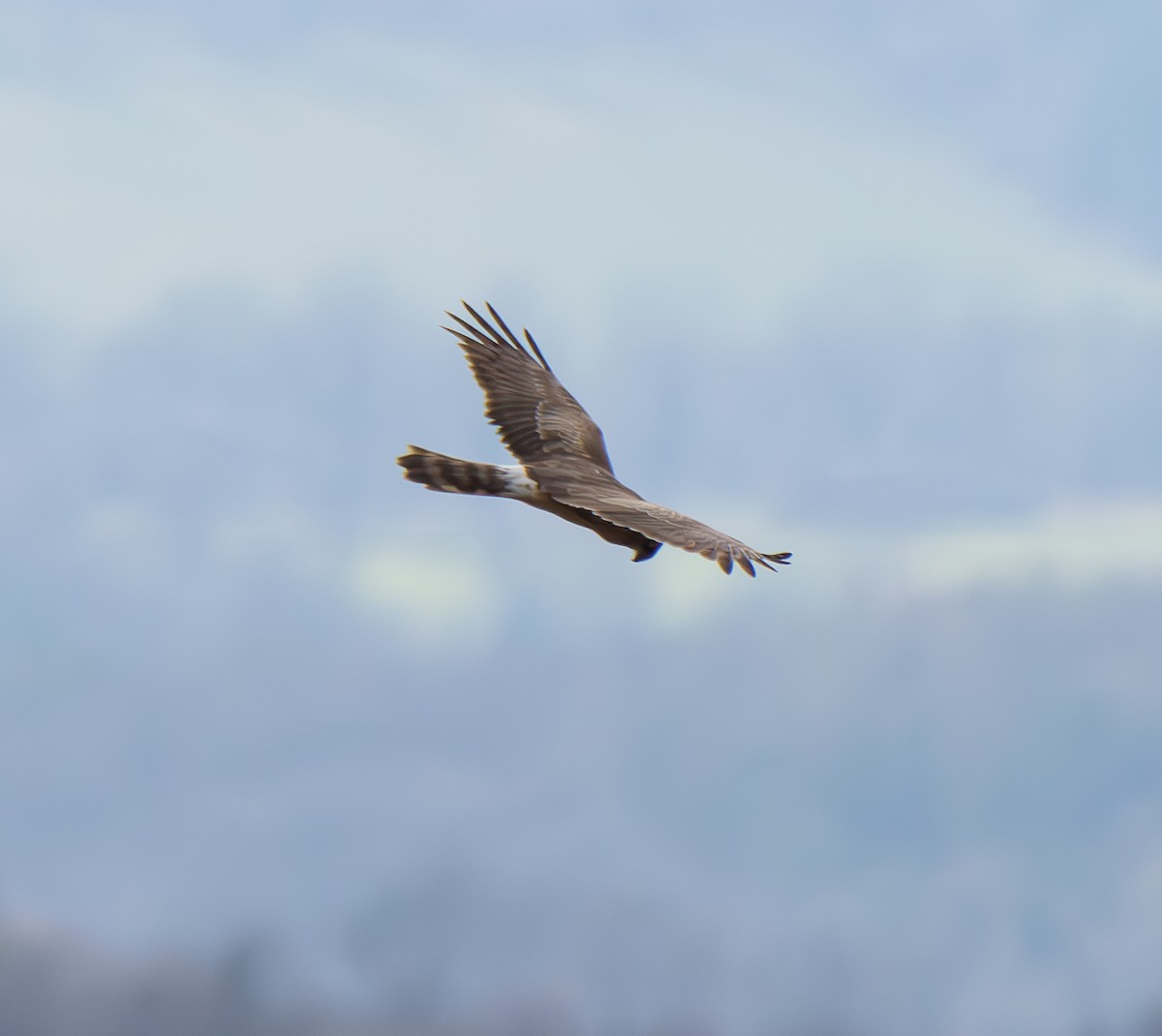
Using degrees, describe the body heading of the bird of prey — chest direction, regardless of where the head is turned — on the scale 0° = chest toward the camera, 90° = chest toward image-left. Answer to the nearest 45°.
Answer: approximately 225°
